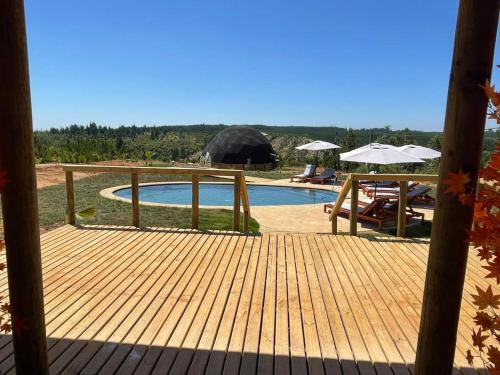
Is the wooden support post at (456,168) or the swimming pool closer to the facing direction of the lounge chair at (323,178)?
the swimming pool

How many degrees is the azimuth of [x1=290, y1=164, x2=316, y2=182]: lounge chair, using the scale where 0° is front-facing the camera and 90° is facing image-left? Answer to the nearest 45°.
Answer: approximately 45°

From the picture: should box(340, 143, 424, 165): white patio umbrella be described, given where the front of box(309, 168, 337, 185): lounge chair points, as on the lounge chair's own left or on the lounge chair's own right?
on the lounge chair's own left

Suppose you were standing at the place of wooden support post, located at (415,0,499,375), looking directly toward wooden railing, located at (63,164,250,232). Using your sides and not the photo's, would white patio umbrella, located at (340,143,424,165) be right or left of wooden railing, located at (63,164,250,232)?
right

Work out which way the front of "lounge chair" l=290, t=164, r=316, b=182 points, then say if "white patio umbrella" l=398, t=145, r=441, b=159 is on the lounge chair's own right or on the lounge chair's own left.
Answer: on the lounge chair's own left

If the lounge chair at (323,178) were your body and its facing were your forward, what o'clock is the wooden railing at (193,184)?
The wooden railing is roughly at 11 o'clock from the lounge chair.

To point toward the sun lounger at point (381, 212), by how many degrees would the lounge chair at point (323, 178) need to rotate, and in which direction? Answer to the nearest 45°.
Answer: approximately 45° to its left
